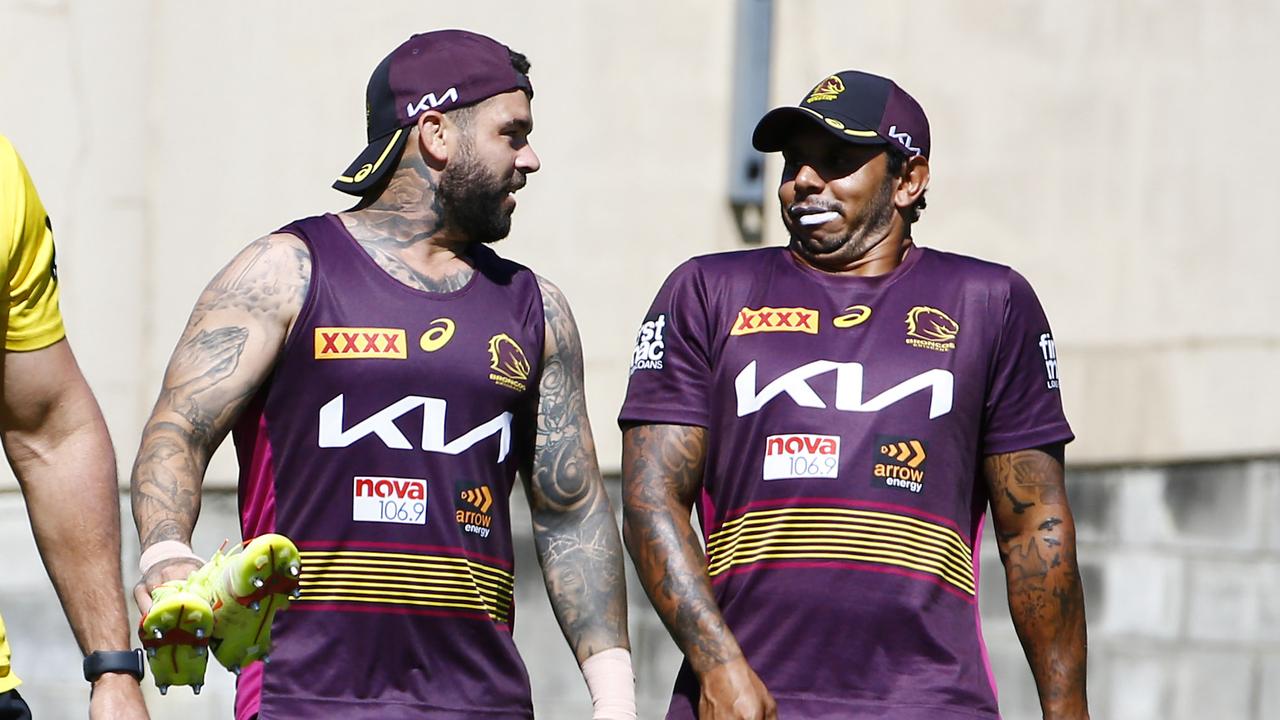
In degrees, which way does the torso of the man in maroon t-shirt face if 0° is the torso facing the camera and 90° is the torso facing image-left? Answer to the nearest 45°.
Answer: approximately 0°

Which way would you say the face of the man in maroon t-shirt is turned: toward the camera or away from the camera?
toward the camera

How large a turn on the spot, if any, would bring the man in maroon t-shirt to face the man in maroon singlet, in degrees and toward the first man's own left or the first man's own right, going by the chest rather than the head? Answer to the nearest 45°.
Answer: approximately 90° to the first man's own right

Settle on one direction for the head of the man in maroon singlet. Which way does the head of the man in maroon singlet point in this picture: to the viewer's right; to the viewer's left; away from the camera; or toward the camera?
to the viewer's right
